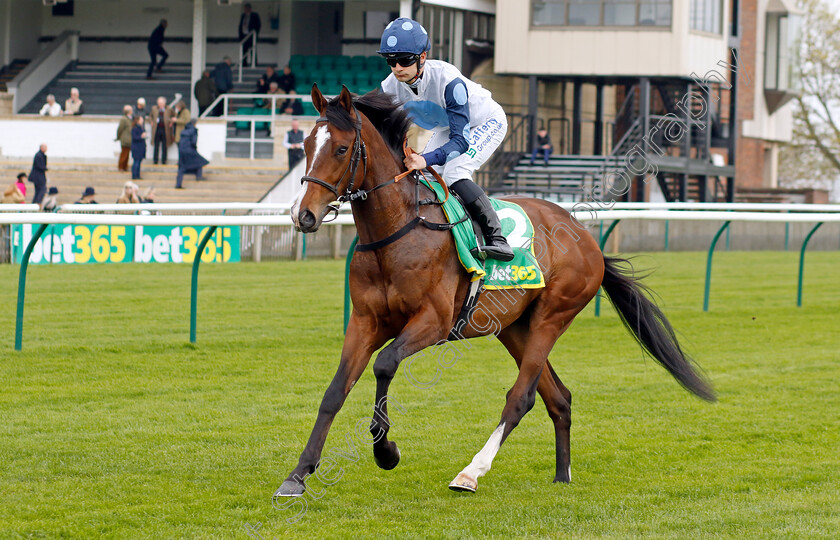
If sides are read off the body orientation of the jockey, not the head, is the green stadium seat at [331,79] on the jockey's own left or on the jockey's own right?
on the jockey's own right

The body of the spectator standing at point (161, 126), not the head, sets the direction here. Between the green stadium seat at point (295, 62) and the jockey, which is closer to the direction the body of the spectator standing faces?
the jockey

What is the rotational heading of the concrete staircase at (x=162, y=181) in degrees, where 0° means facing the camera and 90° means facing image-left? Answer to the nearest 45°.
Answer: approximately 0°

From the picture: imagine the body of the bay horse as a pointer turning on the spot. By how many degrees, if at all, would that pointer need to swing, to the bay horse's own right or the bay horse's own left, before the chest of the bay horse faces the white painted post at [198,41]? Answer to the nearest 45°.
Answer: approximately 135° to the bay horse's own right

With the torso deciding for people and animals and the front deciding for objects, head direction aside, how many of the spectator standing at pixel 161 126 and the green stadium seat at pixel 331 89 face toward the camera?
2

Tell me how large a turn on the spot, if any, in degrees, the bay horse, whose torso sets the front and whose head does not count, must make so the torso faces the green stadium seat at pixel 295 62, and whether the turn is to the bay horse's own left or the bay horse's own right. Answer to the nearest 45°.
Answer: approximately 135° to the bay horse's own right

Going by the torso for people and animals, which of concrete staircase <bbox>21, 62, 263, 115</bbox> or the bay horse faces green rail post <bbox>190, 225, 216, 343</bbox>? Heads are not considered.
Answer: the concrete staircase

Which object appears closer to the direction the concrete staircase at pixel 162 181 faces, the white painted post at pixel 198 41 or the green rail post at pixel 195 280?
the green rail post

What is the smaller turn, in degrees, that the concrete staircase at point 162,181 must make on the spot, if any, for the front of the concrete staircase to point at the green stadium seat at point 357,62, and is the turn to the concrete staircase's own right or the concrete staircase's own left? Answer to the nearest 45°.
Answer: approximately 135° to the concrete staircase's own left

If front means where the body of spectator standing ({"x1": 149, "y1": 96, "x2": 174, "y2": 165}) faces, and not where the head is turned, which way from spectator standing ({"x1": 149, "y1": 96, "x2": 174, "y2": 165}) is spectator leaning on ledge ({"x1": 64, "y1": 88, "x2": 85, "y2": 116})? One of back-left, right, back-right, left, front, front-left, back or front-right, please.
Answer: back-right

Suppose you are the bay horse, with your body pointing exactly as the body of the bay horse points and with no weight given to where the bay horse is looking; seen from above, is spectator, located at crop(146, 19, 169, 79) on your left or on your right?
on your right

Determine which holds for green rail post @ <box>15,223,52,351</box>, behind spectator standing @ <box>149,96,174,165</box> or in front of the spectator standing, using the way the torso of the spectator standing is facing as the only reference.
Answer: in front
